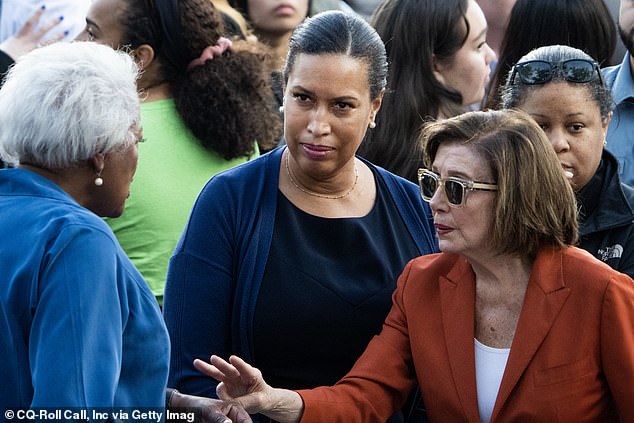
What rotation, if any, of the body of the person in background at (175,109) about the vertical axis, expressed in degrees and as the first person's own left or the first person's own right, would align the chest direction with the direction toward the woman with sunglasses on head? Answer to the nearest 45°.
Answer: approximately 135° to the first person's own right

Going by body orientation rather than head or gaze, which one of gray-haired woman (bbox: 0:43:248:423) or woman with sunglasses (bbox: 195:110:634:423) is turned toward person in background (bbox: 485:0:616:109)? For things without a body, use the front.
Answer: the gray-haired woman

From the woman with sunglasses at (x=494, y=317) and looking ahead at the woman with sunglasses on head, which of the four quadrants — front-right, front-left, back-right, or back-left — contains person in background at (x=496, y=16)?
front-left

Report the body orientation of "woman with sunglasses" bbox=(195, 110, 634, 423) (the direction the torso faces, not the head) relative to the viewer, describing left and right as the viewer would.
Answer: facing the viewer and to the left of the viewer

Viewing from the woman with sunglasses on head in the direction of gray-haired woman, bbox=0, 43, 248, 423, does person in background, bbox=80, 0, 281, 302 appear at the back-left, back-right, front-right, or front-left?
front-right

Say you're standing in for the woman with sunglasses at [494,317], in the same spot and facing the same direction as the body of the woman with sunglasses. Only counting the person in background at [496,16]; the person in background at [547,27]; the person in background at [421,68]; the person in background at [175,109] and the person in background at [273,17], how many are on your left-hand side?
0

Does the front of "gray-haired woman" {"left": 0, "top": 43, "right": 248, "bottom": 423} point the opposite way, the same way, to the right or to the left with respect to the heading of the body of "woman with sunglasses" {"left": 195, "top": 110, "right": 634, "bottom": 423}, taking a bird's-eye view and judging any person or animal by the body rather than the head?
the opposite way

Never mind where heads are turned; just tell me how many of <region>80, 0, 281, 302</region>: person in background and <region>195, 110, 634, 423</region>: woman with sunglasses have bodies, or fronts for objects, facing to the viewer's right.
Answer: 0

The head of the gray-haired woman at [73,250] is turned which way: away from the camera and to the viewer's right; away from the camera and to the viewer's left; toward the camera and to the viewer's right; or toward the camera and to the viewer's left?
away from the camera and to the viewer's right

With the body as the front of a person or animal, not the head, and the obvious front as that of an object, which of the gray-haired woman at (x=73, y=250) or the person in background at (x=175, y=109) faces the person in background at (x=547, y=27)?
the gray-haired woman

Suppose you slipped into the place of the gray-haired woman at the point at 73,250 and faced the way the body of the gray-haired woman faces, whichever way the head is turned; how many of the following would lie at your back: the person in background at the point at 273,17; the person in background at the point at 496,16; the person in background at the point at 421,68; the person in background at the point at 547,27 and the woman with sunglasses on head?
0

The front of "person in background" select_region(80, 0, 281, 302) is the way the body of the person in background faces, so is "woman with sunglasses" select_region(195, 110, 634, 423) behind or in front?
behind

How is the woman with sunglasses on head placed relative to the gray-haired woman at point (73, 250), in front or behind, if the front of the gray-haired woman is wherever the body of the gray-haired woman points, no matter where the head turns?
in front

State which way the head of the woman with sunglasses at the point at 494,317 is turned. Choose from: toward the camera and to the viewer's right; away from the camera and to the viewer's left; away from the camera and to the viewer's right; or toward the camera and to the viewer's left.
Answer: toward the camera and to the viewer's left

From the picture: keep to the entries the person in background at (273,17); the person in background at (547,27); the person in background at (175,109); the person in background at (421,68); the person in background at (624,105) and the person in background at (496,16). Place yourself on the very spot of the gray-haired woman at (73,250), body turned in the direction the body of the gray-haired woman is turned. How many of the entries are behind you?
0

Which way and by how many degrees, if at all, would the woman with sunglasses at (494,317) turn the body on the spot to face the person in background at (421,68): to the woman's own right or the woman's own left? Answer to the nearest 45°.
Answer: approximately 135° to the woman's own right

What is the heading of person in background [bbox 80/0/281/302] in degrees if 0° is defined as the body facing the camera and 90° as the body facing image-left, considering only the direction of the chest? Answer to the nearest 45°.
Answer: approximately 135°

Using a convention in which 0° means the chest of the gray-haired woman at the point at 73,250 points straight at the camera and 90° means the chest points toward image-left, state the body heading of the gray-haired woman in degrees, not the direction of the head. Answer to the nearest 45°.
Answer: approximately 225°

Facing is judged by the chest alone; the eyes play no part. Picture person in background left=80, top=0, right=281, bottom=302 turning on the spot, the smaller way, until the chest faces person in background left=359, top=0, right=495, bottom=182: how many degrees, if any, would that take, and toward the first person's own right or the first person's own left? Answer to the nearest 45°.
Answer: approximately 135° to the first person's own right

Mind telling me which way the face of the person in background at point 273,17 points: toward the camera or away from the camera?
toward the camera

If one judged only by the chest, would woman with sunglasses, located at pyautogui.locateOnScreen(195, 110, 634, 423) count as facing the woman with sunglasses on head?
no

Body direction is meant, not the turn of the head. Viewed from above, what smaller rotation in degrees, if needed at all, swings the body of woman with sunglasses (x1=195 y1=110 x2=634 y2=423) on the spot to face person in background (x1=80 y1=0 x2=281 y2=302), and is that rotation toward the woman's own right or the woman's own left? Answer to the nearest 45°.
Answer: approximately 90° to the woman's own right
